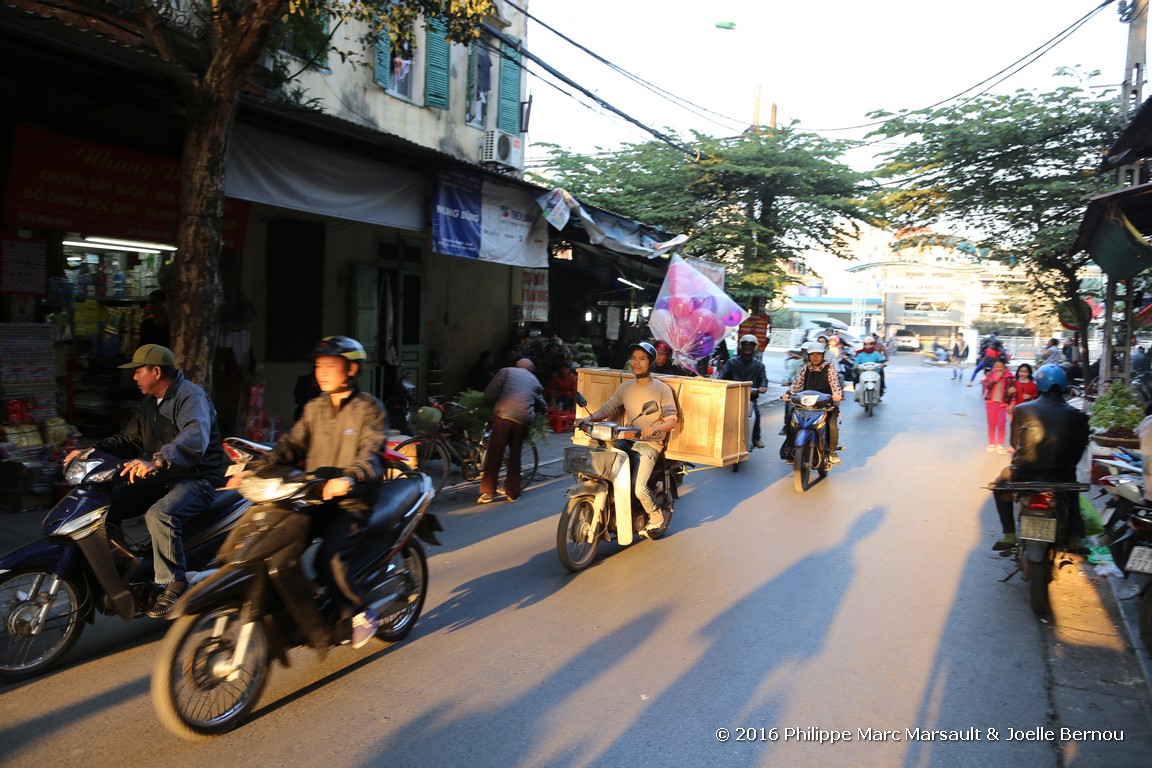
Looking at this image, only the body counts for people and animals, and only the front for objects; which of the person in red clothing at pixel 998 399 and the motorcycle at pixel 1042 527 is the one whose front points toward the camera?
the person in red clothing

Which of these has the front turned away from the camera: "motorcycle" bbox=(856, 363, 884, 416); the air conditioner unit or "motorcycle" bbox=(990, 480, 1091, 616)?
"motorcycle" bbox=(990, 480, 1091, 616)

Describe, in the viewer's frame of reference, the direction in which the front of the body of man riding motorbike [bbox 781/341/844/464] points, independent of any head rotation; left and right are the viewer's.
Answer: facing the viewer

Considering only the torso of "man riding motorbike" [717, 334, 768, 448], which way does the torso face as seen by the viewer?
toward the camera

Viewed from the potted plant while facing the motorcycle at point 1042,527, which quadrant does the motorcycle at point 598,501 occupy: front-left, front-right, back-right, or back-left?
front-right

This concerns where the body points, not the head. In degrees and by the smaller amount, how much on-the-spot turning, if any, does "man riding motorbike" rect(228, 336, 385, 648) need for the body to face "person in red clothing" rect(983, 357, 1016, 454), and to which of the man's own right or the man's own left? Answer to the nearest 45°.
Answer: approximately 180°

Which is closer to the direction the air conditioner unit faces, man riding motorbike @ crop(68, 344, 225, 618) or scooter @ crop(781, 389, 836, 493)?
the scooter

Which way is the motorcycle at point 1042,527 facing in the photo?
away from the camera

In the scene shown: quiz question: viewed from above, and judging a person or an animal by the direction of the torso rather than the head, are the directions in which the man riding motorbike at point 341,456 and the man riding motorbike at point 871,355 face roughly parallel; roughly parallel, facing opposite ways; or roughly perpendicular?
roughly parallel

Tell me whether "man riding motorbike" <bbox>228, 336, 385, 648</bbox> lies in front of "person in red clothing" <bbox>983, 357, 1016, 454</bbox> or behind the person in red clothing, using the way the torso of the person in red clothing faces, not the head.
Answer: in front

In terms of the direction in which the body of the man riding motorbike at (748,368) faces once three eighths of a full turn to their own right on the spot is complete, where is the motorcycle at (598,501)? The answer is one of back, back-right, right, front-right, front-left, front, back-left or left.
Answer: back-left

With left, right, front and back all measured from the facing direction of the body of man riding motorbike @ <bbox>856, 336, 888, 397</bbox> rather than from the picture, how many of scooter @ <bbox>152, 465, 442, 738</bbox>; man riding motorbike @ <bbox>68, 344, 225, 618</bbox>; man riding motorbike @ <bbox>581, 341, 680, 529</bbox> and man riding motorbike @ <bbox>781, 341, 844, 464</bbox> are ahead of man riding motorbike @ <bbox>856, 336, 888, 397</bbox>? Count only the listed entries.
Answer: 4

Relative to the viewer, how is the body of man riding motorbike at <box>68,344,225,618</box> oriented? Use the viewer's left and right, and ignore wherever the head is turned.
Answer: facing the viewer and to the left of the viewer
